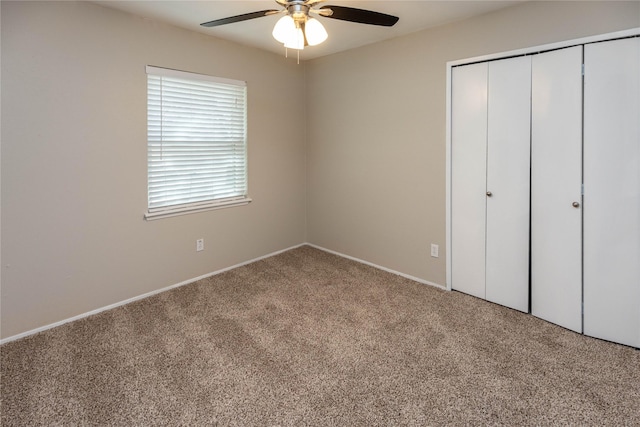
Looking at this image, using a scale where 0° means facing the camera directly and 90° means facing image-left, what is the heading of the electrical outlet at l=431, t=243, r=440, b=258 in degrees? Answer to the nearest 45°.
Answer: approximately 45°

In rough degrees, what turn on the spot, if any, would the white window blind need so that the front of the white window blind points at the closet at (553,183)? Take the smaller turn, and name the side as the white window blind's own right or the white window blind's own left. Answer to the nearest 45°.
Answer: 0° — it already faces it

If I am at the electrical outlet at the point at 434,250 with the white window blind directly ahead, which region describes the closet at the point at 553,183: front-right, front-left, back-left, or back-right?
back-left

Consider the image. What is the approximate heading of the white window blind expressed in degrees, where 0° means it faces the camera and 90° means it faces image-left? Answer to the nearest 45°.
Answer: approximately 315°

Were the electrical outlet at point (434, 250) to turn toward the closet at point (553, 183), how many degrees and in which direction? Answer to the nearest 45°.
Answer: approximately 90° to its left

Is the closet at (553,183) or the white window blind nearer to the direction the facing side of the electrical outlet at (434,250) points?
the white window blind

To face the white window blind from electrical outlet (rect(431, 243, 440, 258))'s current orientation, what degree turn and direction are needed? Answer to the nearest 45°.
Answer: approximately 45° to its right
